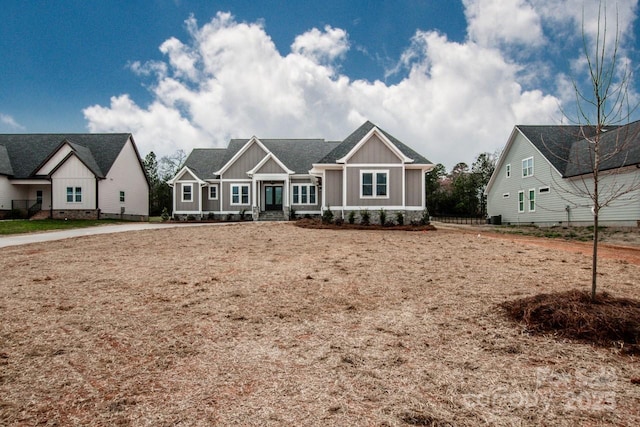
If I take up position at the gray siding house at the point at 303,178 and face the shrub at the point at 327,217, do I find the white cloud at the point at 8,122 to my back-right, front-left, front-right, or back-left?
back-right

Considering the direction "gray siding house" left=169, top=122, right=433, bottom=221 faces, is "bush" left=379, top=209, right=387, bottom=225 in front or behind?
in front

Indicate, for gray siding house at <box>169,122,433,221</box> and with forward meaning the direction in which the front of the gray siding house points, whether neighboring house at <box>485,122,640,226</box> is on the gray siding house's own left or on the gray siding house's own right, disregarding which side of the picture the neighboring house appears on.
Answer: on the gray siding house's own left

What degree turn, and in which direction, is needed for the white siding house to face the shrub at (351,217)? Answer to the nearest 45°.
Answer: approximately 90° to its left

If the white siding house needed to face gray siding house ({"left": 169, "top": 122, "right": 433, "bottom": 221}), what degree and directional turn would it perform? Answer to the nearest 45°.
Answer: approximately 90° to its left

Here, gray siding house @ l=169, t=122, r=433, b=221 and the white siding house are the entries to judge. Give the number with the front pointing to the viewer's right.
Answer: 0

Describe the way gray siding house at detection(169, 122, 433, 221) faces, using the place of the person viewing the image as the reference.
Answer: facing the viewer

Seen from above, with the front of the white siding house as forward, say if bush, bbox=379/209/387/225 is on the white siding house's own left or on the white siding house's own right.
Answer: on the white siding house's own left

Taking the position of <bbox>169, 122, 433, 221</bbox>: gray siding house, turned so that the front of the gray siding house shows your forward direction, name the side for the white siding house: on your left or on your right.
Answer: on your right

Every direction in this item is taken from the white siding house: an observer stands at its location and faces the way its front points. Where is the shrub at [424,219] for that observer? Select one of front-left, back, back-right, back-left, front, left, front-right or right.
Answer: left

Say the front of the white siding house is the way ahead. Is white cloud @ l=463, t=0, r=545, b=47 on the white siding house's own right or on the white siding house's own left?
on the white siding house's own left

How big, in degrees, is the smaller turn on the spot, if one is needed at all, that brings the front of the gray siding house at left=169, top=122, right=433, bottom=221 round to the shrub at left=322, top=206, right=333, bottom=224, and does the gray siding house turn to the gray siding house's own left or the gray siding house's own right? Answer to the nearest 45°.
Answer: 0° — it already faces it
